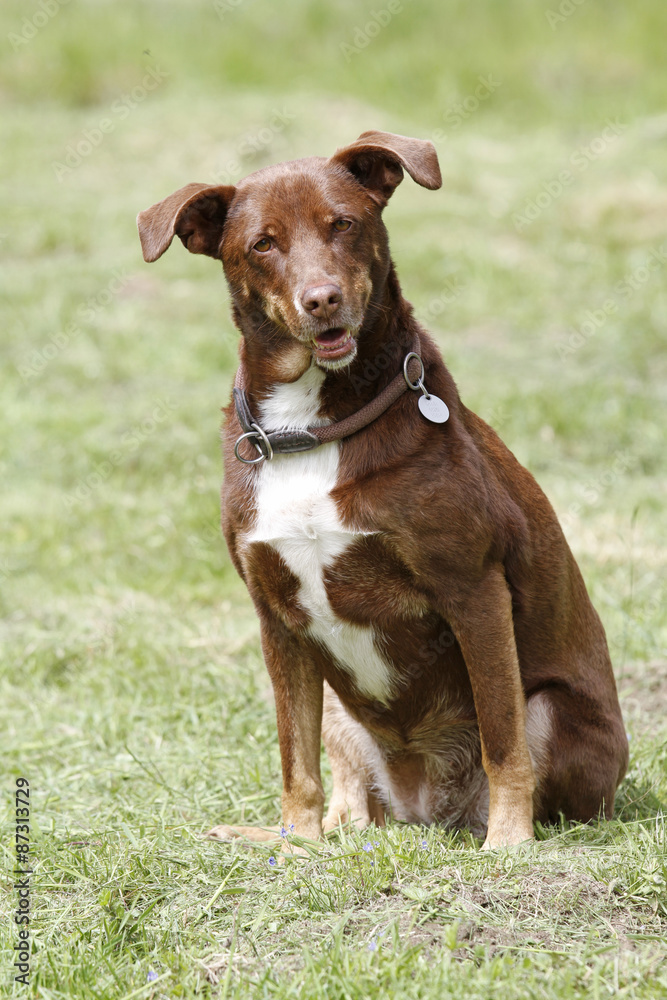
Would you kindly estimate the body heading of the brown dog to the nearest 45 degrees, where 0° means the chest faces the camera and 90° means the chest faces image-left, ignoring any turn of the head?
approximately 45°
